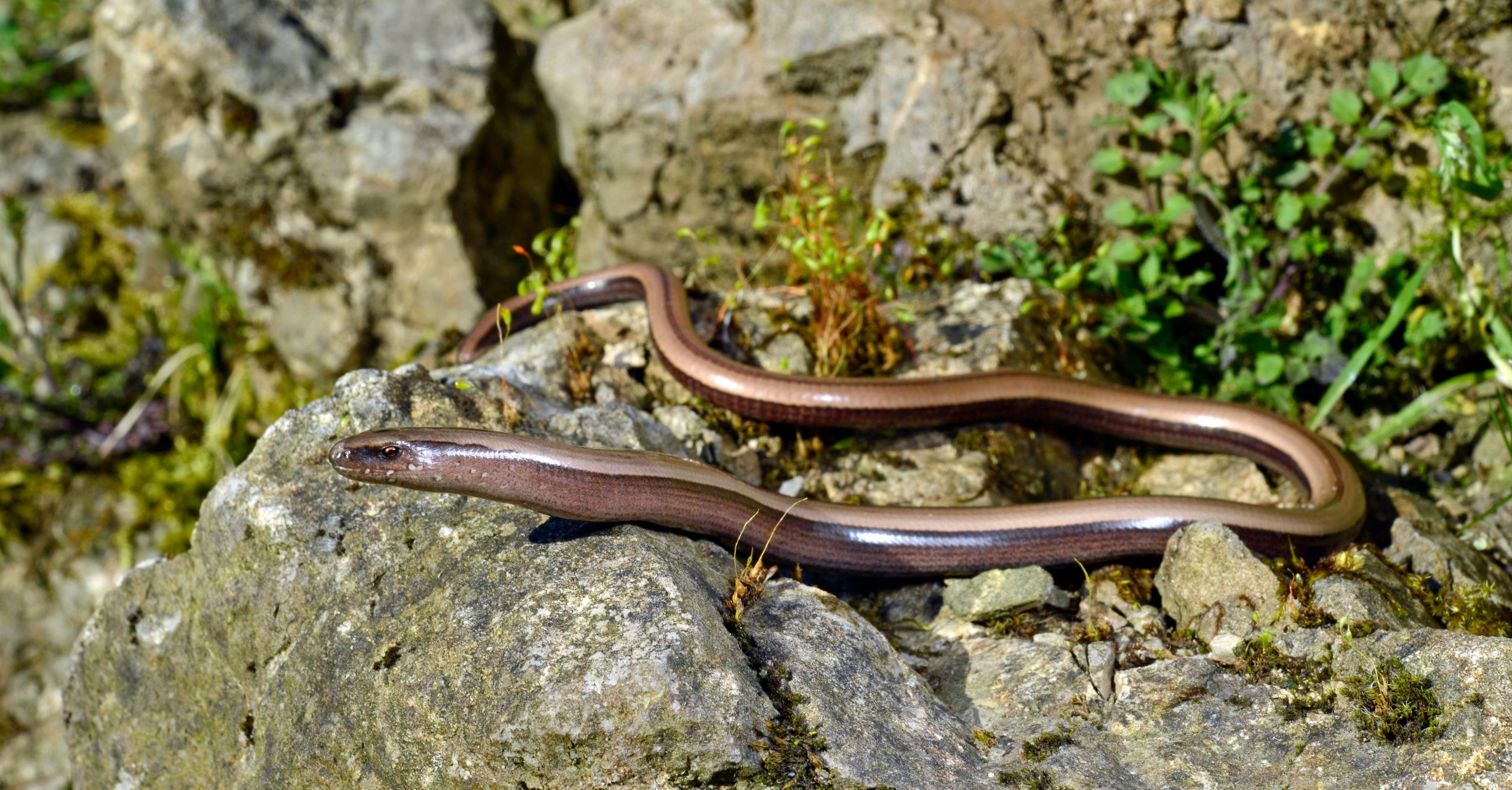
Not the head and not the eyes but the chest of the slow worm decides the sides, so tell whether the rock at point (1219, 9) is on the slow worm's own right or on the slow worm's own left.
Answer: on the slow worm's own right

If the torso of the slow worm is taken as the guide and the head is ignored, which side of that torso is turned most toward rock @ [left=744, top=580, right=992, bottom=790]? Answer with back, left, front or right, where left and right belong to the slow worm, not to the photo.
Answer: left

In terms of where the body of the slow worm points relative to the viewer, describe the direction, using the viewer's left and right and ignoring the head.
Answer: facing to the left of the viewer

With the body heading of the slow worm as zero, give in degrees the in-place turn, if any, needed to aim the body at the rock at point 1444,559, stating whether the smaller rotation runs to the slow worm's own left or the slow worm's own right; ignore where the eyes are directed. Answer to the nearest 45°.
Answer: approximately 180°

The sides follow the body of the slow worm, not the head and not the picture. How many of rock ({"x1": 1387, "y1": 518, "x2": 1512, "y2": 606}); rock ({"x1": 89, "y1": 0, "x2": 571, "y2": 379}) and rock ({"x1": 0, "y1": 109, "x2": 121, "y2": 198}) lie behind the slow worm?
1

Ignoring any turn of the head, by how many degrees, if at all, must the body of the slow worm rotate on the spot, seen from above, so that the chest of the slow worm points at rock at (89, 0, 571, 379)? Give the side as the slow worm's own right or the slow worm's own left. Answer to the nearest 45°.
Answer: approximately 45° to the slow worm's own right

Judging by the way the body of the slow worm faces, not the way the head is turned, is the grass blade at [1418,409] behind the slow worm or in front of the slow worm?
behind
